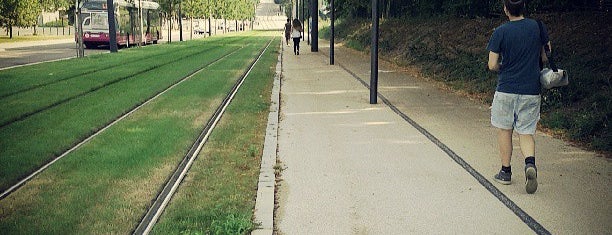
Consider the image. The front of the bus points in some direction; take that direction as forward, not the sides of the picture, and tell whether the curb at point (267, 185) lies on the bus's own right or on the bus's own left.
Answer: on the bus's own left

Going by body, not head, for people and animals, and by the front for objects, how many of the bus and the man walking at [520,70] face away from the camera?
1

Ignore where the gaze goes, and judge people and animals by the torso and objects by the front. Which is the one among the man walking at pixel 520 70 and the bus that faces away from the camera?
the man walking

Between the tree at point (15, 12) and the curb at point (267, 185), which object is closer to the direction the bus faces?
the curb

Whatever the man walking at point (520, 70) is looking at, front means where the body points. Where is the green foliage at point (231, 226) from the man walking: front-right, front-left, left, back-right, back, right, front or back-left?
back-left

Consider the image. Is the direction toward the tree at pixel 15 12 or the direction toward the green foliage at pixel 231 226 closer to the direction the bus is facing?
the green foliage

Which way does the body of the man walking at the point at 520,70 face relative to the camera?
away from the camera

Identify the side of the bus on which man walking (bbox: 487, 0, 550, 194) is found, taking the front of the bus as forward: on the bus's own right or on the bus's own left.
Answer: on the bus's own left

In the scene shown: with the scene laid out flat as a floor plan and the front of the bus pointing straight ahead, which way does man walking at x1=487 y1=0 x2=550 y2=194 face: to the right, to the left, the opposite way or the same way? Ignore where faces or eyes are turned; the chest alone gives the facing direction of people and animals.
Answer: the opposite way

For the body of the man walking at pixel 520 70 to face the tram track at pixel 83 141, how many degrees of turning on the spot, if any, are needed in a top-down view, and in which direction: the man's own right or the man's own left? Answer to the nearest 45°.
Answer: approximately 90° to the man's own left
